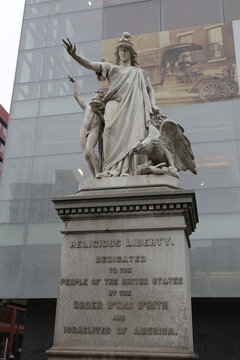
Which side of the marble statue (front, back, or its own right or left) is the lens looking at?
front
